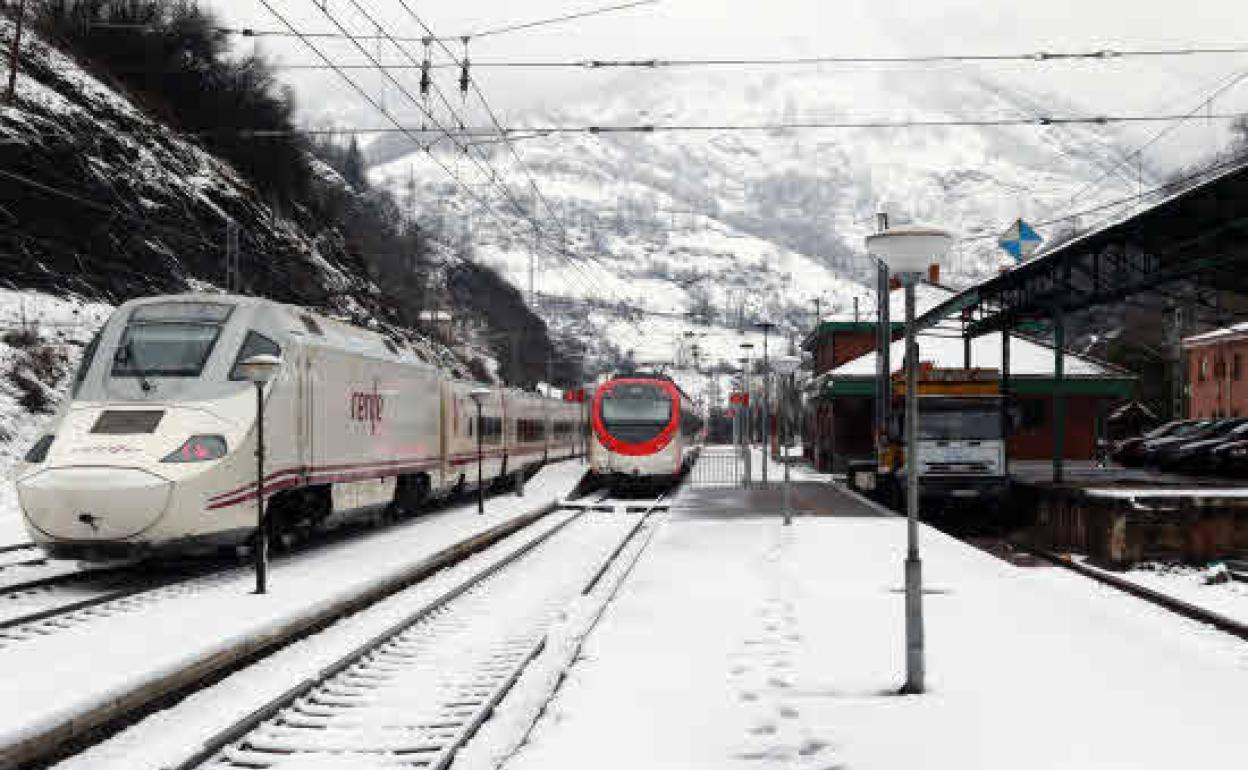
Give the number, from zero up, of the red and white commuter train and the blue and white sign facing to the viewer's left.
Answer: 0

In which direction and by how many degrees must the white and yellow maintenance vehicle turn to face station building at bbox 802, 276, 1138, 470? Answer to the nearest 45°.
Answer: approximately 180°

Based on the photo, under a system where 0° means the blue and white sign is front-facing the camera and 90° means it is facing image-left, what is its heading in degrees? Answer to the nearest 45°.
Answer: approximately 0°

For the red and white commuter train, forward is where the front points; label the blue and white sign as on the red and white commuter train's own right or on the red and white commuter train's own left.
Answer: on the red and white commuter train's own left

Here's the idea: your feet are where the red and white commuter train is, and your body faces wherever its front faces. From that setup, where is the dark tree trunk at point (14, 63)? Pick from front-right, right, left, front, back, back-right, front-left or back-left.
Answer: right

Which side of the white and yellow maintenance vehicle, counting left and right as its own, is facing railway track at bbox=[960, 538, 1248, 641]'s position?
front

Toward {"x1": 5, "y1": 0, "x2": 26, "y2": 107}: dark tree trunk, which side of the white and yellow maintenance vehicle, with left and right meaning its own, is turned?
right
